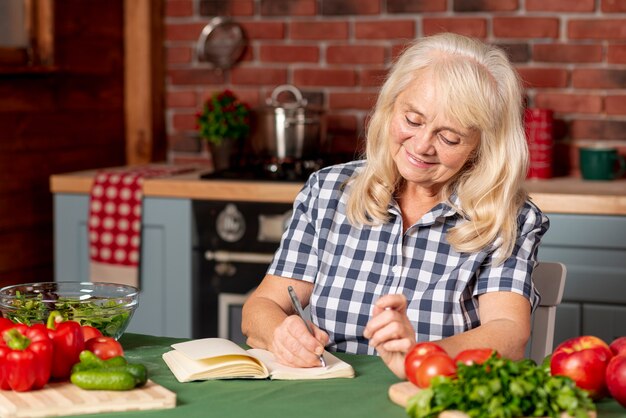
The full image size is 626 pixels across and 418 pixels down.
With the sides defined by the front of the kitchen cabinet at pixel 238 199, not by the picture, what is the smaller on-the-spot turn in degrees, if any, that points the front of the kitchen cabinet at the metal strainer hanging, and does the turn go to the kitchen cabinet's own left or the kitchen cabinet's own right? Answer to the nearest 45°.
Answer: approximately 180°

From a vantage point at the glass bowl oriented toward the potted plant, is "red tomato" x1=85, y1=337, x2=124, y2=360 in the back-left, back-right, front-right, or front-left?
back-right

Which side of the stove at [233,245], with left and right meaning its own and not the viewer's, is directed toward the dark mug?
left

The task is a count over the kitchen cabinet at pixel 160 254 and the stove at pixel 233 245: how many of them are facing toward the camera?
2

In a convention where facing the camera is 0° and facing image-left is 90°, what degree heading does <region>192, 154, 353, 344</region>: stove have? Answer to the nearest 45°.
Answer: approximately 0°

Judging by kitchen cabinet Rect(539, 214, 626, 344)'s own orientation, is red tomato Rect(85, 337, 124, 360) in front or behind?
in front

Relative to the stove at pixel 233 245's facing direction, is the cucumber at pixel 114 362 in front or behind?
in front

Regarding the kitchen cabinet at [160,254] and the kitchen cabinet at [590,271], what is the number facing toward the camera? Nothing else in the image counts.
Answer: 2

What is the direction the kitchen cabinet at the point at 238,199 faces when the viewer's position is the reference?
facing the viewer

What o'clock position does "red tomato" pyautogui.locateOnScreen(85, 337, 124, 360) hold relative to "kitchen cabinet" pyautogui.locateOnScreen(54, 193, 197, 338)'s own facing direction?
The red tomato is roughly at 12 o'clock from the kitchen cabinet.

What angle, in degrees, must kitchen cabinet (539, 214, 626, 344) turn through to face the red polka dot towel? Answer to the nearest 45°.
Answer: approximately 90° to its right

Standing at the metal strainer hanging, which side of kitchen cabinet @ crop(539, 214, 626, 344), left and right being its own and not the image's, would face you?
right
